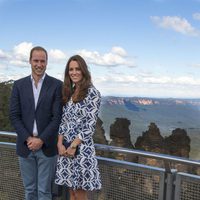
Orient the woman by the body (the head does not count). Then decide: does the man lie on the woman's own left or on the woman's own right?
on the woman's own right

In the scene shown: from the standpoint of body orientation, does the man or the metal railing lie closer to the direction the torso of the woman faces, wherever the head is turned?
the man

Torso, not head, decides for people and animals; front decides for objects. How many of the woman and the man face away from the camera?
0

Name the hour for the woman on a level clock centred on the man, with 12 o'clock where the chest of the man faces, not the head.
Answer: The woman is roughly at 10 o'clock from the man.

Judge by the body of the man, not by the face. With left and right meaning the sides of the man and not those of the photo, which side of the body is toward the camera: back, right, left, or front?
front
